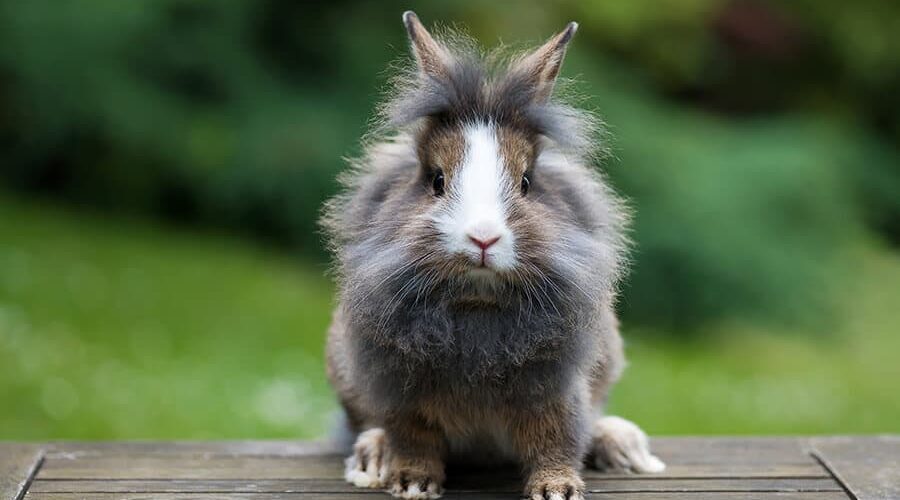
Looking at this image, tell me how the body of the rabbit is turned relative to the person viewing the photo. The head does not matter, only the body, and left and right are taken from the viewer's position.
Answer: facing the viewer
